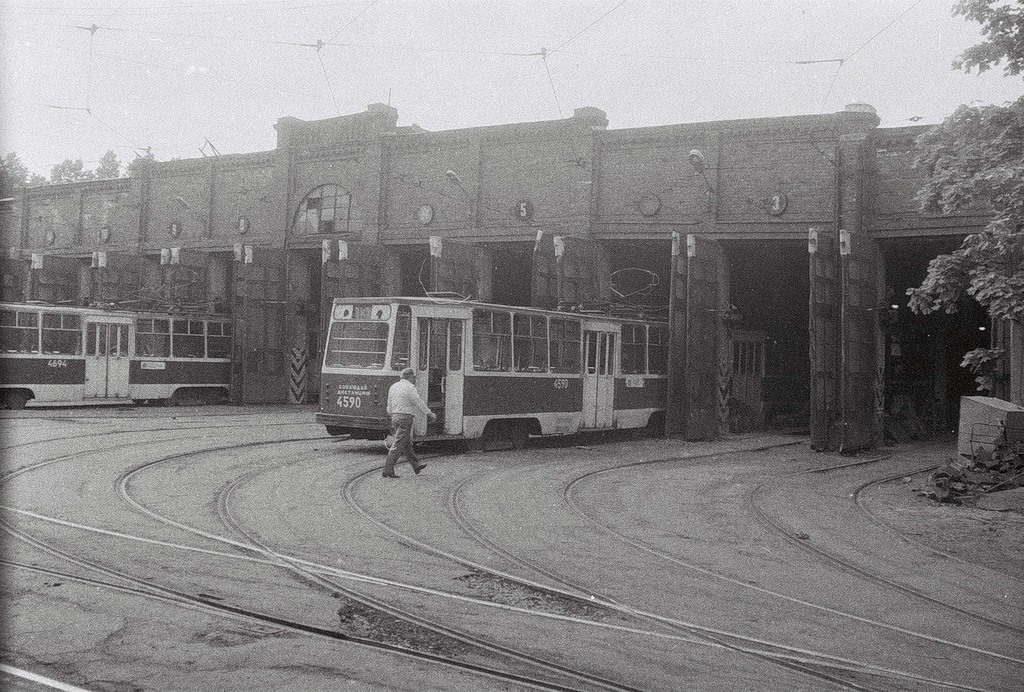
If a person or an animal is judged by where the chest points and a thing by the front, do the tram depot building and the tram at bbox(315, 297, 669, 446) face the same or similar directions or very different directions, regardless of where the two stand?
very different directions

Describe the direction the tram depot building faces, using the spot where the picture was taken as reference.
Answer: facing the viewer and to the left of the viewer

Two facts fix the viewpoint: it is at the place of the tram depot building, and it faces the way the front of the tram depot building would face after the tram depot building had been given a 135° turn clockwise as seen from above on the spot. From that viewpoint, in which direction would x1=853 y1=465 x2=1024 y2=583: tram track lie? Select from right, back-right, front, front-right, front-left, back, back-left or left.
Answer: back

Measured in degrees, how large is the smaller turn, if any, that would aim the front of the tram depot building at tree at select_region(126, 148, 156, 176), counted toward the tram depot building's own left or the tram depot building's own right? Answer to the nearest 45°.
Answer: approximately 90° to the tram depot building's own right
